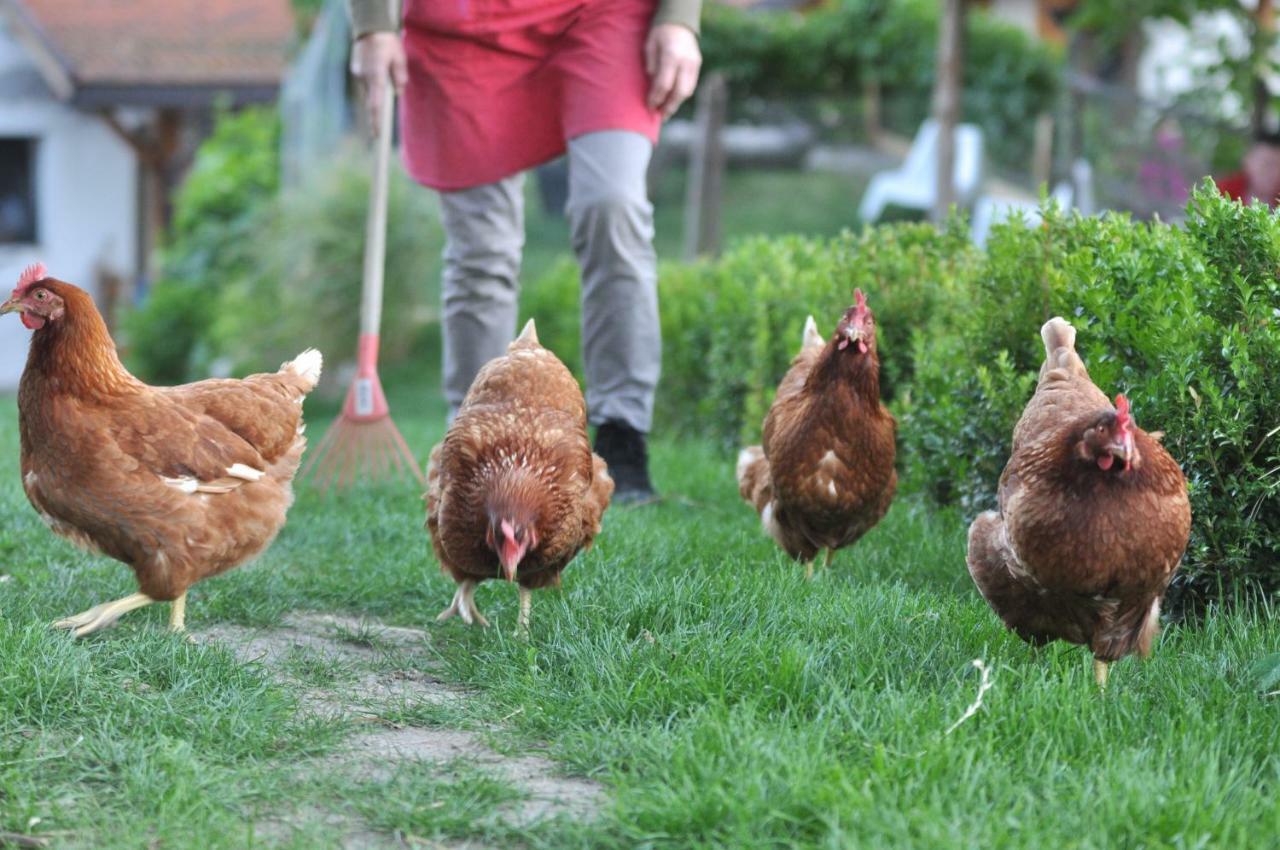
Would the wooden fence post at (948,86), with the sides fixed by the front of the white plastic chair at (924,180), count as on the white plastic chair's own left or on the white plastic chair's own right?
on the white plastic chair's own left

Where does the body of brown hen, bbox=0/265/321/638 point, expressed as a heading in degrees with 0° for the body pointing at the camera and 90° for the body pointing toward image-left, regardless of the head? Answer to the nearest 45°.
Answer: approximately 90°

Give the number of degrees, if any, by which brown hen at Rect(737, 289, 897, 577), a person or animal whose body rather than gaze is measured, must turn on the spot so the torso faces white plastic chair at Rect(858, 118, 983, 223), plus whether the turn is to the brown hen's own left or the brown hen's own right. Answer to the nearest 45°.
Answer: approximately 135° to the brown hen's own left

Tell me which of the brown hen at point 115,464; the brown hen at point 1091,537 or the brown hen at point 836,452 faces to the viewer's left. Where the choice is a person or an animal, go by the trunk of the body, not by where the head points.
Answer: the brown hen at point 115,464

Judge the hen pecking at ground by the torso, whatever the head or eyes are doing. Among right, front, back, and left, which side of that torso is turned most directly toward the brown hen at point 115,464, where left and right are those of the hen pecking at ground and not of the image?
right

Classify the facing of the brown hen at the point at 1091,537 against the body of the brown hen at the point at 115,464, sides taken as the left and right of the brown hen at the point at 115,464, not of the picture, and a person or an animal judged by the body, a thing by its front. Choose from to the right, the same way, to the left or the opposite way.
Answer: to the left

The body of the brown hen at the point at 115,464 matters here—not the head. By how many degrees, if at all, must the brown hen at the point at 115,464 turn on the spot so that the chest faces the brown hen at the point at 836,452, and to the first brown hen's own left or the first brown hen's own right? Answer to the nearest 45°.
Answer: approximately 180°

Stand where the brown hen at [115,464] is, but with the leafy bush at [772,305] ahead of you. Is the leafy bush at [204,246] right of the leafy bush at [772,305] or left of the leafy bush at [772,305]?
left

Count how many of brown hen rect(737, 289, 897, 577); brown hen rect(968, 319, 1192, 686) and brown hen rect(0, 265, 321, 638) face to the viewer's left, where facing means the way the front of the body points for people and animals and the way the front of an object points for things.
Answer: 1

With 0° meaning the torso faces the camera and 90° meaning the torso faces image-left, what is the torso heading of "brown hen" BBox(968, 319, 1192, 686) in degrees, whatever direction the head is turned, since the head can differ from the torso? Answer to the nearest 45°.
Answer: approximately 315°

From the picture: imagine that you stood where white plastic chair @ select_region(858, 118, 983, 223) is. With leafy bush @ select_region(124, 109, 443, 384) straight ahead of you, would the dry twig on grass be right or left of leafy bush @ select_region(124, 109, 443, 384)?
left

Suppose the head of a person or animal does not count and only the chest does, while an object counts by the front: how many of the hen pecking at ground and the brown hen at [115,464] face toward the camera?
1

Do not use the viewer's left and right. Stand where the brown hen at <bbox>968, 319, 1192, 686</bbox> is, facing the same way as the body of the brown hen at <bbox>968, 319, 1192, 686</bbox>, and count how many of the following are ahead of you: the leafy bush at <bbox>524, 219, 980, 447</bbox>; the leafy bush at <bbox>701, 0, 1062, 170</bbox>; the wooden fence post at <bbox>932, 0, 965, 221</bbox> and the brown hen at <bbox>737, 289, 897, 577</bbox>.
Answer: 0

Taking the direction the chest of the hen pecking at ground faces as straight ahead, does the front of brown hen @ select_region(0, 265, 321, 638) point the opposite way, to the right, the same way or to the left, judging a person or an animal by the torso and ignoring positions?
to the right

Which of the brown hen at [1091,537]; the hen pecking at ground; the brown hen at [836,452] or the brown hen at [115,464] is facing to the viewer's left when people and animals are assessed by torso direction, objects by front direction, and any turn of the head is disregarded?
the brown hen at [115,464]

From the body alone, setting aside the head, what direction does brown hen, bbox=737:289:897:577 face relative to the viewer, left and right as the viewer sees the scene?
facing the viewer and to the right of the viewer
